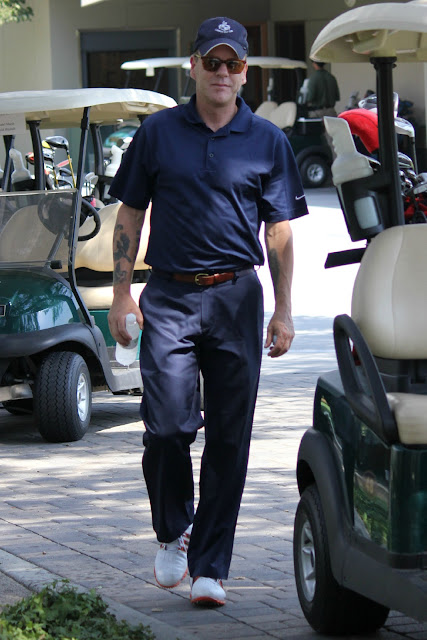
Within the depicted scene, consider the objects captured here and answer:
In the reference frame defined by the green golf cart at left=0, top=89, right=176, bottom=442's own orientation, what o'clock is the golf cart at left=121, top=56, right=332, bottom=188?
The golf cart is roughly at 5 o'clock from the green golf cart.

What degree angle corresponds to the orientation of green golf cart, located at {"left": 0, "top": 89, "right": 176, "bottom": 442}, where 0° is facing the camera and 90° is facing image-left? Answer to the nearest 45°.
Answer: approximately 45°

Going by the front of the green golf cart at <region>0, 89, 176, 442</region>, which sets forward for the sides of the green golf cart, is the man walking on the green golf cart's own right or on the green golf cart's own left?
on the green golf cart's own left

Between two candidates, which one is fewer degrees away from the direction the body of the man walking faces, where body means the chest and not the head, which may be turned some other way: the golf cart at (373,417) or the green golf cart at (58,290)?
the golf cart

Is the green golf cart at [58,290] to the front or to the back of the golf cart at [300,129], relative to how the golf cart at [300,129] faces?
to the front

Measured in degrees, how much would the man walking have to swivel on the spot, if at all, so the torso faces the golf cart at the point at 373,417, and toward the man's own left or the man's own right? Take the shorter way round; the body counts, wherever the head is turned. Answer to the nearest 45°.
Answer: approximately 45° to the man's own left

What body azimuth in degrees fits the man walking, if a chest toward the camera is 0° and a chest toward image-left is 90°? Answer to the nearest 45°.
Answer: approximately 0°

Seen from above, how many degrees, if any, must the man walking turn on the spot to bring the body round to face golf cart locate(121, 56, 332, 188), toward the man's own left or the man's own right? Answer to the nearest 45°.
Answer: approximately 180°
